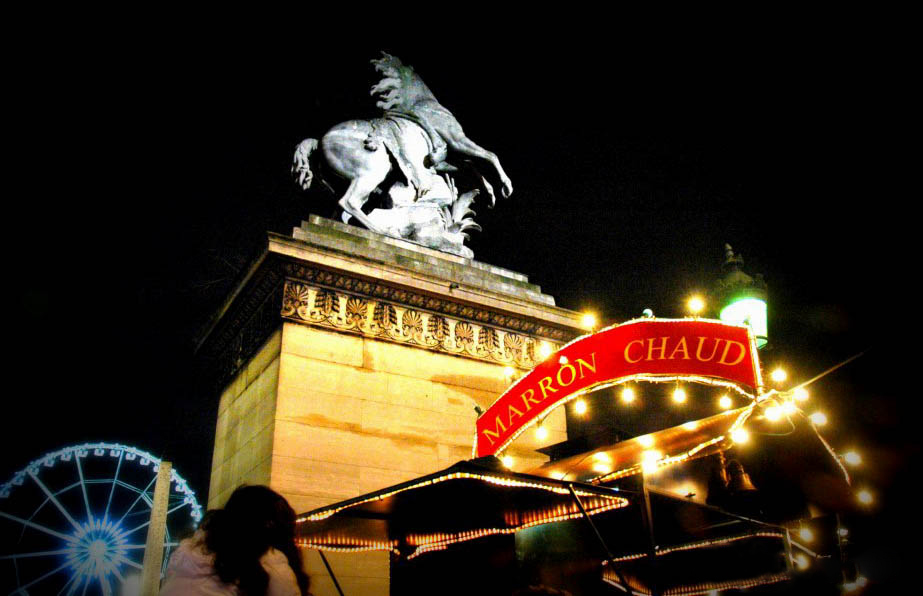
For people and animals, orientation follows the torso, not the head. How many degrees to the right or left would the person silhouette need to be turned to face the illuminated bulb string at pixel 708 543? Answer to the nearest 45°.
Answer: approximately 45° to its right

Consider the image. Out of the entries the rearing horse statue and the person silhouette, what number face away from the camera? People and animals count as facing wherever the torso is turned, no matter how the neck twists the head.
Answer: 1

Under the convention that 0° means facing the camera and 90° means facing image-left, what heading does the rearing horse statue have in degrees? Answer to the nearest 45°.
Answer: approximately 270°

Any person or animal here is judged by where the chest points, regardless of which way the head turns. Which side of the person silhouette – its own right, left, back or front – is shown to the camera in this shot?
back

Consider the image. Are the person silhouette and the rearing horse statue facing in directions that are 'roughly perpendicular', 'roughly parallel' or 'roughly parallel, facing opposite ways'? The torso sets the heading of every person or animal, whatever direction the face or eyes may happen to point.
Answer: roughly perpendicular

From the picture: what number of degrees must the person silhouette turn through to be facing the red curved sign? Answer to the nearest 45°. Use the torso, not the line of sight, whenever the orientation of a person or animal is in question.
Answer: approximately 45° to its right

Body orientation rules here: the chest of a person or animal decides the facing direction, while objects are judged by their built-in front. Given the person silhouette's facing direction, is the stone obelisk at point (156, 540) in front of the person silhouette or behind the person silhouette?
in front

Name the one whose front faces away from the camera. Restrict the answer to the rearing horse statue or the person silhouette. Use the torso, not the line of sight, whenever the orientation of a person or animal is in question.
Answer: the person silhouette
